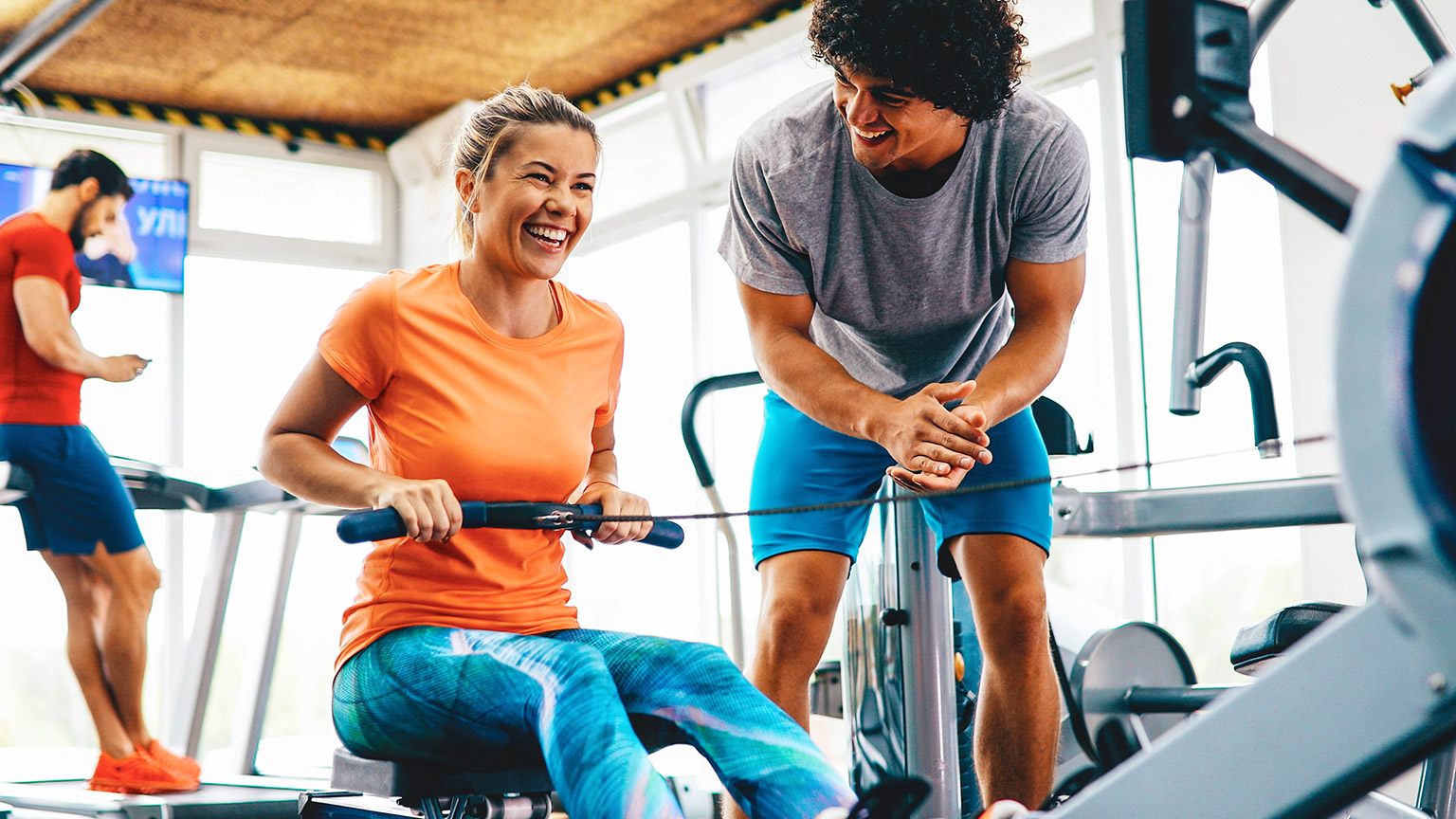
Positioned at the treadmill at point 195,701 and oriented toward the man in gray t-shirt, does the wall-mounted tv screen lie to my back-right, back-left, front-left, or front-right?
back-left

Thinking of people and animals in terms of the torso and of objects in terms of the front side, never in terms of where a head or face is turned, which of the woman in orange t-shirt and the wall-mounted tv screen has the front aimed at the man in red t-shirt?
the wall-mounted tv screen

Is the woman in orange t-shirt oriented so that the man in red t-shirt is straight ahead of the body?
no

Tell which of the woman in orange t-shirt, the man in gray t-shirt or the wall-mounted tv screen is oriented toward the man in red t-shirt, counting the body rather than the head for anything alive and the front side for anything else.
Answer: the wall-mounted tv screen

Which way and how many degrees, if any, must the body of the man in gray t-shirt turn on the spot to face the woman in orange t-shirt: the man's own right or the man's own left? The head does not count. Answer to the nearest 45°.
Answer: approximately 45° to the man's own right

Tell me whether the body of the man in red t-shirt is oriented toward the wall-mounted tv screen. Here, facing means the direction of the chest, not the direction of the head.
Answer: no

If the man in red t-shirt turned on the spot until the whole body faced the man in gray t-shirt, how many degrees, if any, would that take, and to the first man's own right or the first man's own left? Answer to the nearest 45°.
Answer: approximately 45° to the first man's own right

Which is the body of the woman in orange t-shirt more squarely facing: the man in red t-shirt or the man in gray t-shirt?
the man in gray t-shirt

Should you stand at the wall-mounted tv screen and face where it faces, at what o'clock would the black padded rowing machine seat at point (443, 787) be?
The black padded rowing machine seat is roughly at 12 o'clock from the wall-mounted tv screen.

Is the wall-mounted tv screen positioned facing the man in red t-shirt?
yes

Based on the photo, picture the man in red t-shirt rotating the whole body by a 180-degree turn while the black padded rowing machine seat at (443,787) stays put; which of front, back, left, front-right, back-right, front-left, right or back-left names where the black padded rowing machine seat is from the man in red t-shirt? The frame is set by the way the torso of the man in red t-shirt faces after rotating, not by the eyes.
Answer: left

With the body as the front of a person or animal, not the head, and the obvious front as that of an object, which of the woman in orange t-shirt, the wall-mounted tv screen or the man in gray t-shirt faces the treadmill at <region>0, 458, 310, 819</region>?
the wall-mounted tv screen

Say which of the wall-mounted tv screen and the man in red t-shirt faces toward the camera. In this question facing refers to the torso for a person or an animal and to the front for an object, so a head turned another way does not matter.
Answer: the wall-mounted tv screen

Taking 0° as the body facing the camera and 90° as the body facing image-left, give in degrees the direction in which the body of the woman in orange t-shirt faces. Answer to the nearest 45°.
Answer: approximately 315°

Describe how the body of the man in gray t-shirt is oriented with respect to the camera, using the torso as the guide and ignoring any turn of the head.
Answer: toward the camera

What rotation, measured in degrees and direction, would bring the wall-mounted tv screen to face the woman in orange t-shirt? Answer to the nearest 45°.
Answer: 0° — it already faces them

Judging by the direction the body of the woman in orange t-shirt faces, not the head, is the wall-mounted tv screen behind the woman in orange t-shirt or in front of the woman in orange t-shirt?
behind

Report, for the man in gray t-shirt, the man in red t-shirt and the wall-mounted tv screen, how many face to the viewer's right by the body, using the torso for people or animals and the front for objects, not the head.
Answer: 1
